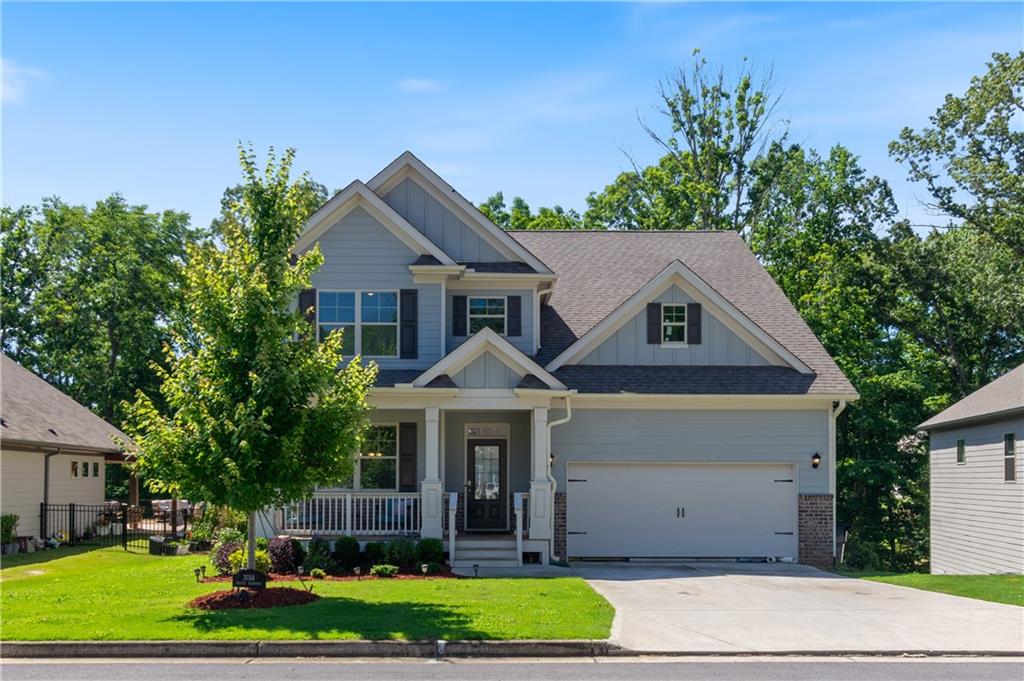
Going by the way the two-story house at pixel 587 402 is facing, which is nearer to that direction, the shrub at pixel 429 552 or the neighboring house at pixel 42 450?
the shrub

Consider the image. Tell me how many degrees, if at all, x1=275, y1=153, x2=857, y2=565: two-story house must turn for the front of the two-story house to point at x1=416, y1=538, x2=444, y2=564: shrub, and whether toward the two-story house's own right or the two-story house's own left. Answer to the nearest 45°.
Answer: approximately 45° to the two-story house's own right

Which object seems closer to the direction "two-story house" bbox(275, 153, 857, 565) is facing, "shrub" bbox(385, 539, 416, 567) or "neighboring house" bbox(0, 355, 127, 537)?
the shrub

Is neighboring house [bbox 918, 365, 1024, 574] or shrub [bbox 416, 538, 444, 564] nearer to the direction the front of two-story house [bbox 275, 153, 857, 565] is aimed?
the shrub

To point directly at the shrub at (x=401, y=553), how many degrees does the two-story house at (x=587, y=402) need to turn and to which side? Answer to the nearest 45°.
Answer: approximately 45° to its right

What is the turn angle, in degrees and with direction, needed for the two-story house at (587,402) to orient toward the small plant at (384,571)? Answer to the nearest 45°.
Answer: approximately 45° to its right

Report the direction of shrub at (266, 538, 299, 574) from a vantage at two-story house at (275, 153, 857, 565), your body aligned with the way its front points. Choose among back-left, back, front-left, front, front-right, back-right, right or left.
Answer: front-right

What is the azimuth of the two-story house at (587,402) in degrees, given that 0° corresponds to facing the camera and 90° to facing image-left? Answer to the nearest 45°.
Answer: approximately 0°

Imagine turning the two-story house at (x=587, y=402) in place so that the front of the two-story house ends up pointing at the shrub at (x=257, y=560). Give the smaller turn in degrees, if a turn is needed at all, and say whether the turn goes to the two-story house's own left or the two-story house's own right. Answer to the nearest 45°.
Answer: approximately 45° to the two-story house's own right
